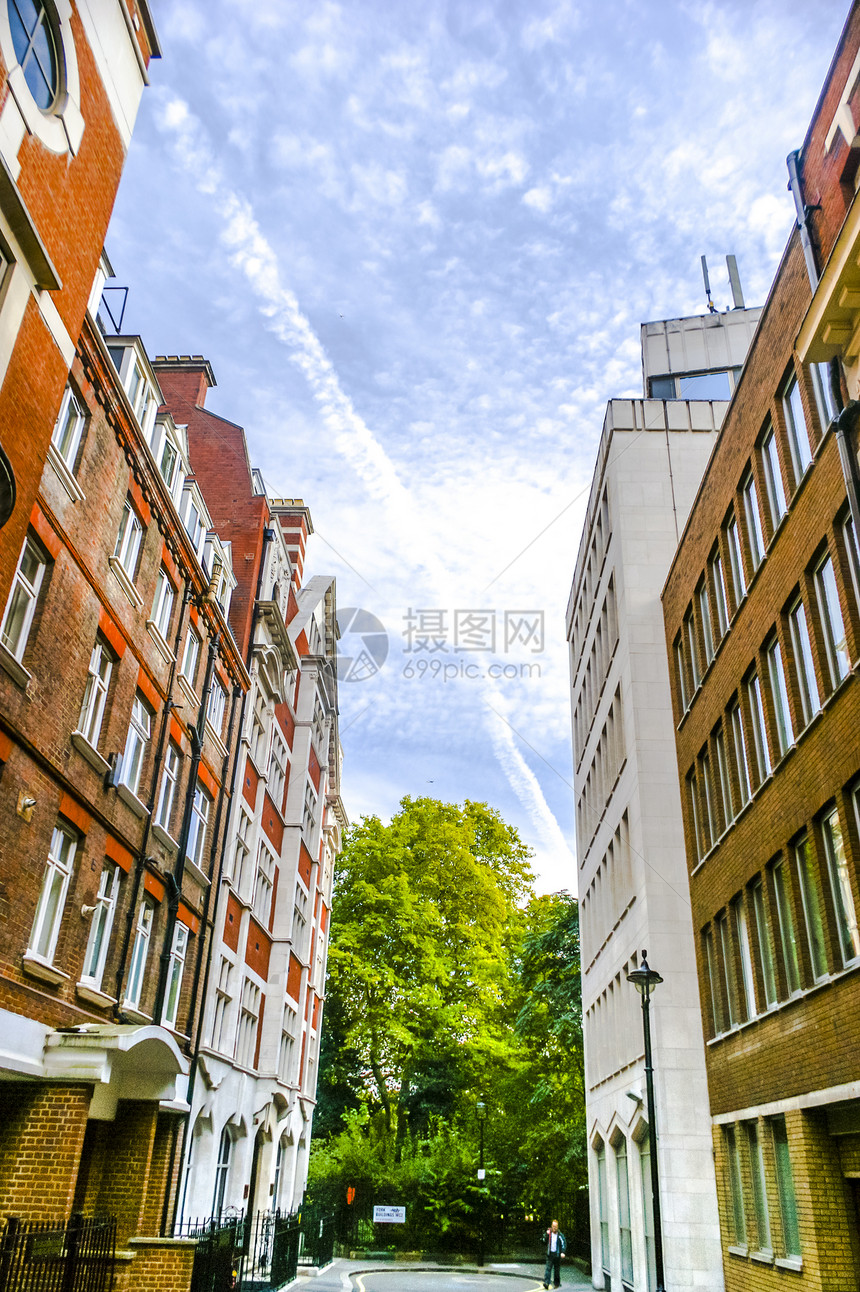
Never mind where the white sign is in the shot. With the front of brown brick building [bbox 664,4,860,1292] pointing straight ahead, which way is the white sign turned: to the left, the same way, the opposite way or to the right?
to the left

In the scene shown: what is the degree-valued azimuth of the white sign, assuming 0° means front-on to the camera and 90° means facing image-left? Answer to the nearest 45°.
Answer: approximately 0°

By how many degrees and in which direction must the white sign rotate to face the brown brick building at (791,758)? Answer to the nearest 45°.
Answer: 0° — it already faces it

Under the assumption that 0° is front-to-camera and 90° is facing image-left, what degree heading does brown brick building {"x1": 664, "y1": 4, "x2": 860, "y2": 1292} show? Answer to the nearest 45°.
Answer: approximately 90°

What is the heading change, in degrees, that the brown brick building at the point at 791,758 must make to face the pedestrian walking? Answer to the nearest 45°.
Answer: approximately 45° to its right

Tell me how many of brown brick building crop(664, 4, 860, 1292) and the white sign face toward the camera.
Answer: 1

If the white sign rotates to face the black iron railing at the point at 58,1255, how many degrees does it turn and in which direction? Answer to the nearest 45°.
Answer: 0° — it already faces it
